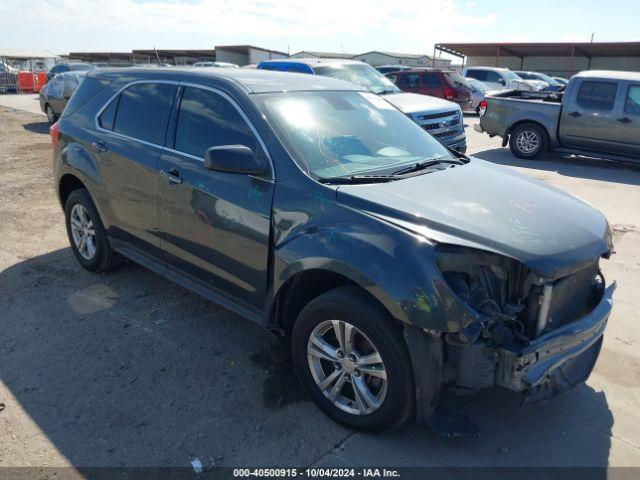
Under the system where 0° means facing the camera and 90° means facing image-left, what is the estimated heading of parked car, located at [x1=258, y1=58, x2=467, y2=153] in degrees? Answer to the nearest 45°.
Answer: approximately 315°

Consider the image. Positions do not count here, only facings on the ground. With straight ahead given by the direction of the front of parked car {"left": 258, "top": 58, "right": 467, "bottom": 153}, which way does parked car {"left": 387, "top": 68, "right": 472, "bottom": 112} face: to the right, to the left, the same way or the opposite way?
the opposite way

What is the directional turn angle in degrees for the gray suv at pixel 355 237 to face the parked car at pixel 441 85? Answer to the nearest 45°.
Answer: approximately 135° to its left

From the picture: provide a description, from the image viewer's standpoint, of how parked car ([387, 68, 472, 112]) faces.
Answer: facing away from the viewer and to the left of the viewer

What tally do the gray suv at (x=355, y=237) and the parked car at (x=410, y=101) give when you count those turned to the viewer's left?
0

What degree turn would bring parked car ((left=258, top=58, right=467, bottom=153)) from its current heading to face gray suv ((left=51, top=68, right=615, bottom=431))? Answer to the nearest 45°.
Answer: approximately 45° to its right

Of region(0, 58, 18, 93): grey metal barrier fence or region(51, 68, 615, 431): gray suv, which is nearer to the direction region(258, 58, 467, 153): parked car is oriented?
the gray suv

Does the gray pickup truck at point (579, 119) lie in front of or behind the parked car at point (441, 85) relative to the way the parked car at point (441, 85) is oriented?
behind

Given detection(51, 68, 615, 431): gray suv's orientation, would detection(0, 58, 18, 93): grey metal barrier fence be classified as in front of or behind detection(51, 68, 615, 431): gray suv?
behind

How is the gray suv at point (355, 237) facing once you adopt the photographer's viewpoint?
facing the viewer and to the right of the viewer
